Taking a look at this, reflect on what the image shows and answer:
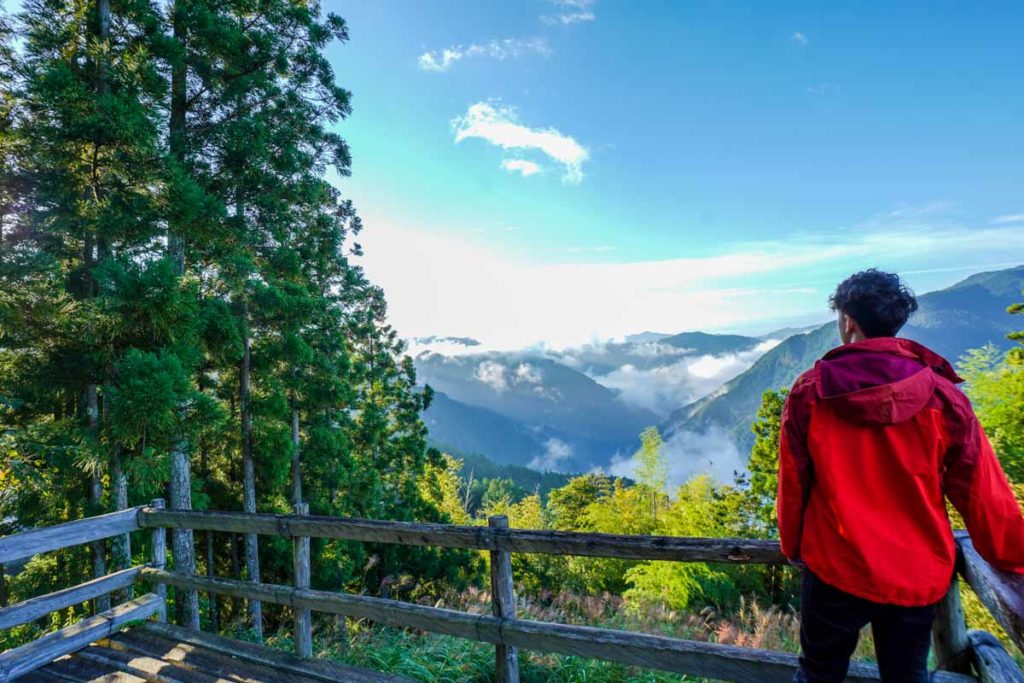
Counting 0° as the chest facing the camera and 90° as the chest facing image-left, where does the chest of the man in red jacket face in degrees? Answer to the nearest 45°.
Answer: approximately 180°

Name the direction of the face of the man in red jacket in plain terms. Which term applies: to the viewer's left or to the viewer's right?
to the viewer's left
